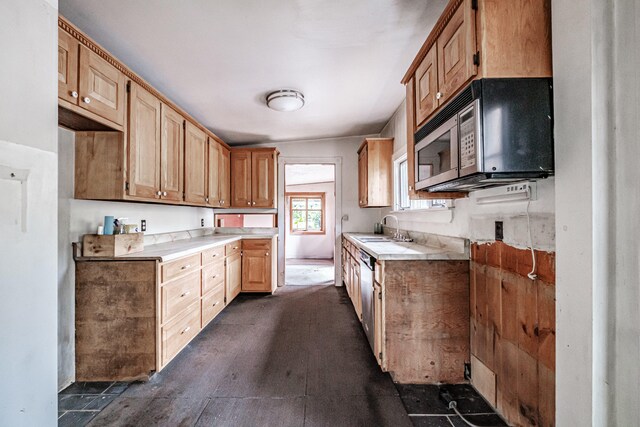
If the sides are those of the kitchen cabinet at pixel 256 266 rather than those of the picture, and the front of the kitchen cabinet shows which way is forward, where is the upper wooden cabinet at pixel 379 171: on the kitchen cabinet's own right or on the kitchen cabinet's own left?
on the kitchen cabinet's own left

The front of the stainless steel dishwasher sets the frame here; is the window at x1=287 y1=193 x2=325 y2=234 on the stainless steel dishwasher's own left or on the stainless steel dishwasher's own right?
on the stainless steel dishwasher's own right

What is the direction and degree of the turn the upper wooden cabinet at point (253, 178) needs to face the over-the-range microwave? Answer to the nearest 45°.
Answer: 0° — it already faces it

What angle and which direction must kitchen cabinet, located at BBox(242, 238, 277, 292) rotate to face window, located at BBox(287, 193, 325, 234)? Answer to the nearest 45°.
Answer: approximately 180°

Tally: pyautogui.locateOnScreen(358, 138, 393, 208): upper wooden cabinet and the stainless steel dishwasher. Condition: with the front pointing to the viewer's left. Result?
2

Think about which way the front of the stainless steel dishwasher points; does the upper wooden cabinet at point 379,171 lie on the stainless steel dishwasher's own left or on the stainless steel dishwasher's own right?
on the stainless steel dishwasher's own right

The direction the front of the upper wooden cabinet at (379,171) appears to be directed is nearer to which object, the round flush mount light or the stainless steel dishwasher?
the round flush mount light

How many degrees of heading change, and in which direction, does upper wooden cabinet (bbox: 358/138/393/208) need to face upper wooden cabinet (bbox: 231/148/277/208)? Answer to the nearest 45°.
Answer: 0° — it already faces it

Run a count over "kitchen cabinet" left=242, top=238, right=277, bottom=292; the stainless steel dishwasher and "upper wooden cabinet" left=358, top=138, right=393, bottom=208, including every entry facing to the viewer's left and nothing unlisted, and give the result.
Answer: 2

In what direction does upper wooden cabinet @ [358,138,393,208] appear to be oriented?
to the viewer's left

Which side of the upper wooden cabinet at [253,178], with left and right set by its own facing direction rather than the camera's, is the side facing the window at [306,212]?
back

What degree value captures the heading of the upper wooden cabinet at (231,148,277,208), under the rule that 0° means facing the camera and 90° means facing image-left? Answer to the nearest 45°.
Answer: approximately 0°

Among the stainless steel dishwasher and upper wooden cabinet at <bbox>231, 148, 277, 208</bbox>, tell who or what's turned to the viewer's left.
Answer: the stainless steel dishwasher

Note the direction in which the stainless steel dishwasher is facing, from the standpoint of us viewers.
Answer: facing to the left of the viewer
